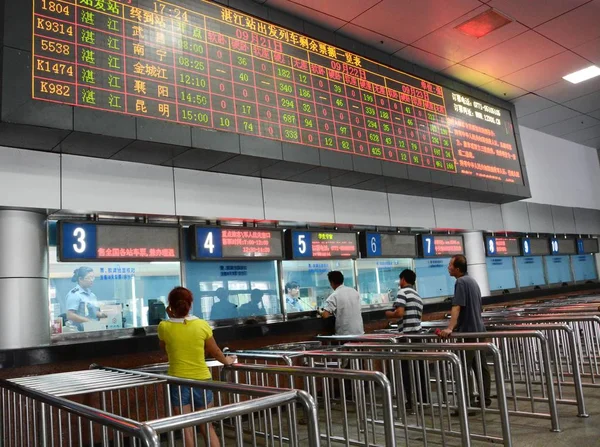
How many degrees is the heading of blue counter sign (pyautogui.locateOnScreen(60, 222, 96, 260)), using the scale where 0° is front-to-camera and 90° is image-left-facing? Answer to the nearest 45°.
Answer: approximately 0°

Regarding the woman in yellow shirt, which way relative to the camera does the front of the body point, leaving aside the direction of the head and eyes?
away from the camera

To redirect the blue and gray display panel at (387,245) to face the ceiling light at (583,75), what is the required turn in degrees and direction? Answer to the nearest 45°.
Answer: approximately 45° to its left

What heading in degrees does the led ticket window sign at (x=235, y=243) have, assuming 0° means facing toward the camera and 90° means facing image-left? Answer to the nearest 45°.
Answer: approximately 315°

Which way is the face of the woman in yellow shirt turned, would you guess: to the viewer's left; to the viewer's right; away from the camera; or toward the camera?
away from the camera

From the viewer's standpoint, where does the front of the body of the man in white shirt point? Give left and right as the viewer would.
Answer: facing away from the viewer and to the left of the viewer

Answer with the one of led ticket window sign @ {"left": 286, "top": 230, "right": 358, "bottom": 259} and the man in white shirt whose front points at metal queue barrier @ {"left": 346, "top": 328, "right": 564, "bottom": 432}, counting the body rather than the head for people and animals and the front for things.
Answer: the led ticket window sign

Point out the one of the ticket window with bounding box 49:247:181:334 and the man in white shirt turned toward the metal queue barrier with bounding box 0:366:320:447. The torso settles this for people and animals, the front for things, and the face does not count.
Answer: the ticket window

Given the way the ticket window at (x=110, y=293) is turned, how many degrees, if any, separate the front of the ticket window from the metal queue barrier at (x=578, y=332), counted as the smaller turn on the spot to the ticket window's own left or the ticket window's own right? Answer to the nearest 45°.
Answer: approximately 90° to the ticket window's own left

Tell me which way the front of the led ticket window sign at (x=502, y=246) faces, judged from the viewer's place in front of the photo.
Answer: facing the viewer and to the right of the viewer

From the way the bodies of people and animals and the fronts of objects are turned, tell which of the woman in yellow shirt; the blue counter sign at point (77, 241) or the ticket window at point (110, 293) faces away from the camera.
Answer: the woman in yellow shirt

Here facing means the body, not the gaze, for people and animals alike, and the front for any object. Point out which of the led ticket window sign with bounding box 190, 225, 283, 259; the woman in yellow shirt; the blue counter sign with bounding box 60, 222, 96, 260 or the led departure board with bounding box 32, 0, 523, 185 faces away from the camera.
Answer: the woman in yellow shirt
